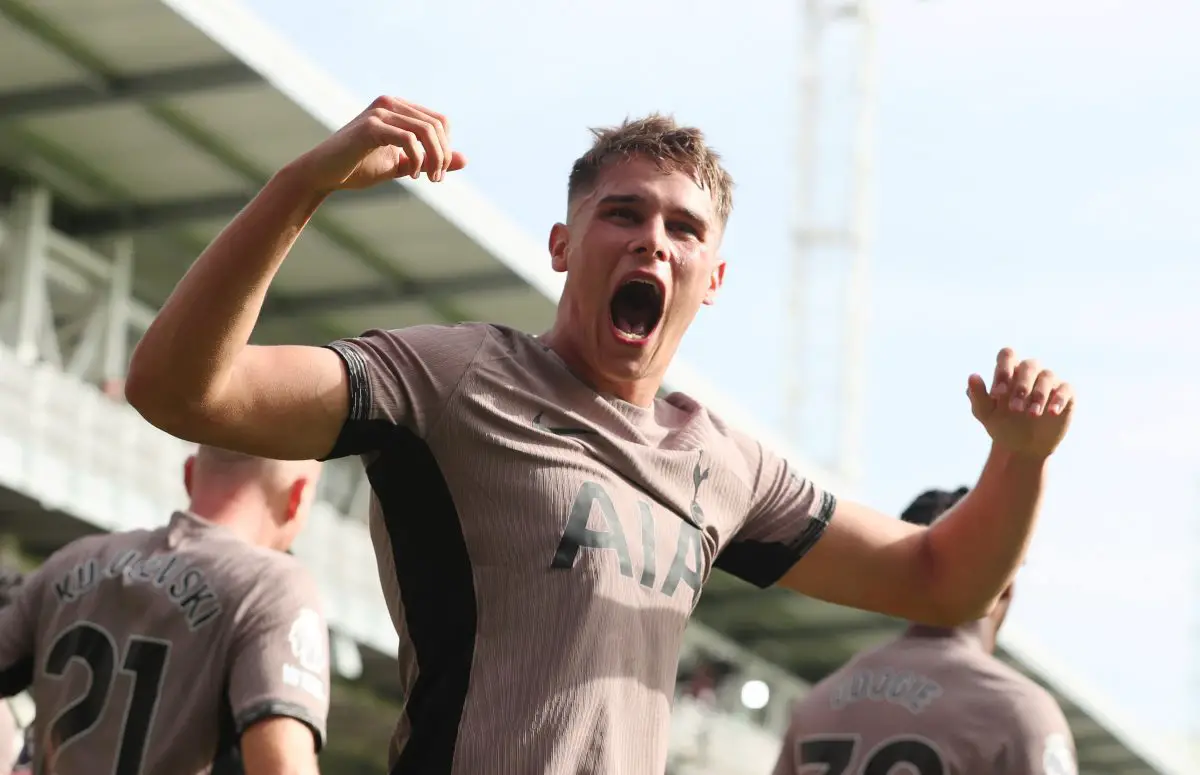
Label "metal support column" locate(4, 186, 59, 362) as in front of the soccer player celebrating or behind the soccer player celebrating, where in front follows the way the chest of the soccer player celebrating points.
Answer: behind

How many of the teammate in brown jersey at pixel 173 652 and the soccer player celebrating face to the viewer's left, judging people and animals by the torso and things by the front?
0

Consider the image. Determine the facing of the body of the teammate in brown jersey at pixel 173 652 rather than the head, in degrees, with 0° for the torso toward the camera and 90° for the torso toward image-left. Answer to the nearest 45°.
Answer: approximately 225°

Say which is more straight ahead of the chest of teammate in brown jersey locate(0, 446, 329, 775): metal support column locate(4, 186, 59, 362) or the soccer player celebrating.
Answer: the metal support column

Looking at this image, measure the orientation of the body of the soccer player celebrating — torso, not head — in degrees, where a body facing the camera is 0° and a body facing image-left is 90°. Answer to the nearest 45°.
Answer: approximately 315°

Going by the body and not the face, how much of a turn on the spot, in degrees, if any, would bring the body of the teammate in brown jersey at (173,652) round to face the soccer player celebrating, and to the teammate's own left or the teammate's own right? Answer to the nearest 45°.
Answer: approximately 135° to the teammate's own right

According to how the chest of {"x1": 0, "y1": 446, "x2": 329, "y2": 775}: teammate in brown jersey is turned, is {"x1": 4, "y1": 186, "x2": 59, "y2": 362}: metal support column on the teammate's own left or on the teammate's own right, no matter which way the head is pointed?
on the teammate's own left

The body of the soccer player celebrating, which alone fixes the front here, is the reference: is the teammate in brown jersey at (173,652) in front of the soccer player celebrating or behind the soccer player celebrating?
behind
